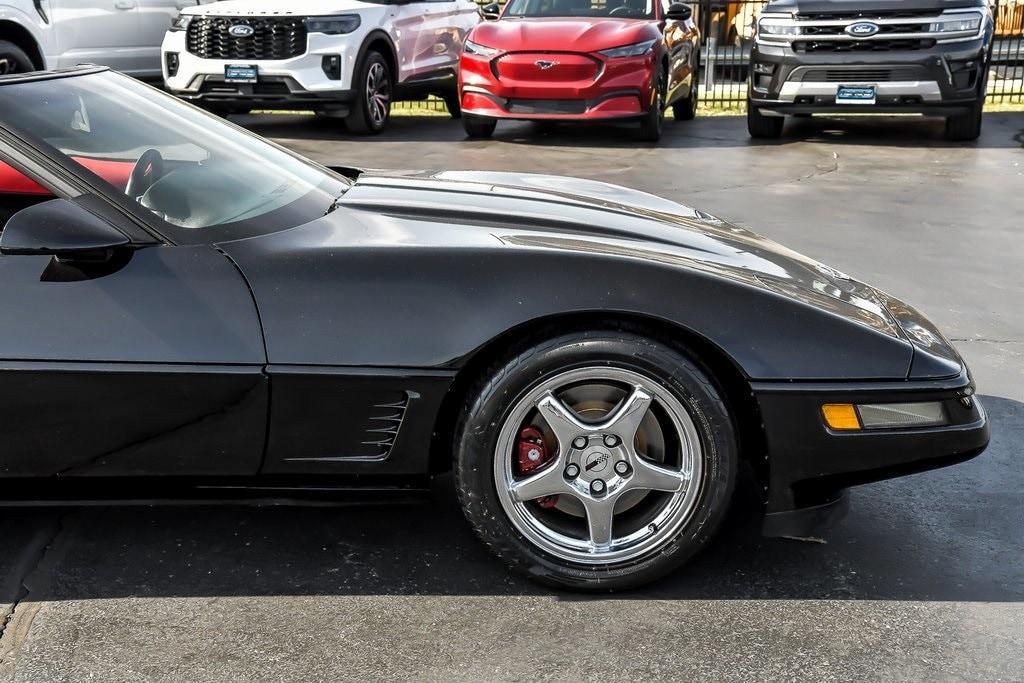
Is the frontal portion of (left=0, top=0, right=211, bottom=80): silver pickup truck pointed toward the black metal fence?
no

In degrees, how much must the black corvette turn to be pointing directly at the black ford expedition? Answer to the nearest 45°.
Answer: approximately 45° to its left

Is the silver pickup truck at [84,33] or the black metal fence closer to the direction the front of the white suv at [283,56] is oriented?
the silver pickup truck

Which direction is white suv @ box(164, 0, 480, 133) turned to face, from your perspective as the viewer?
facing the viewer and to the left of the viewer

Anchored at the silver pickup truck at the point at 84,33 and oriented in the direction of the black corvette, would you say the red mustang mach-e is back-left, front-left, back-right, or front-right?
front-left

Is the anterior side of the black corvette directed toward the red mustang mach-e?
no

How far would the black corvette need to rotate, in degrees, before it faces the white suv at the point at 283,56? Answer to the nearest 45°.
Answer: approximately 90° to its left

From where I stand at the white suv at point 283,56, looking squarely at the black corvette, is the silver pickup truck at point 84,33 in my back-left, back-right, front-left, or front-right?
back-right

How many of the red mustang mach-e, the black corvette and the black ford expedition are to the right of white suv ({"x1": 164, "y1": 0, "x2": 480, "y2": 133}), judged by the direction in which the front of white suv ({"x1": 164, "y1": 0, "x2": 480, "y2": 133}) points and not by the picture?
0

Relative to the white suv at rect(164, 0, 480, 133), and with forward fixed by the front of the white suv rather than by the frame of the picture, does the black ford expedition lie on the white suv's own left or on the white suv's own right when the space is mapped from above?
on the white suv's own left

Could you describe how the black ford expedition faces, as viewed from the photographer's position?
facing the viewer

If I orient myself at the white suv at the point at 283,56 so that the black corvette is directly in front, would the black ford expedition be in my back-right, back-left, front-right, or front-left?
front-left

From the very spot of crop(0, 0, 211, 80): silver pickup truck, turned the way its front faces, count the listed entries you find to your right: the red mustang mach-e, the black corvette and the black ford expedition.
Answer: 0

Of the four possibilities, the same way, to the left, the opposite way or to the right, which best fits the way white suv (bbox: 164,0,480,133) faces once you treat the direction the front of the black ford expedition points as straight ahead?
the same way

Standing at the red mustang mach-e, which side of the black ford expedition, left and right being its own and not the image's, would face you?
right

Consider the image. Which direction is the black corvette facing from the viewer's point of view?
to the viewer's right

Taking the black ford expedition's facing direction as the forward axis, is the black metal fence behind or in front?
behind

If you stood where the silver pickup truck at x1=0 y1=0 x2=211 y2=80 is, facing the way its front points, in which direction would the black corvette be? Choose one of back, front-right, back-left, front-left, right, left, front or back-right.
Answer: front-left

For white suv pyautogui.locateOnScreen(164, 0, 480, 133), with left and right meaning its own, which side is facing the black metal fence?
back
